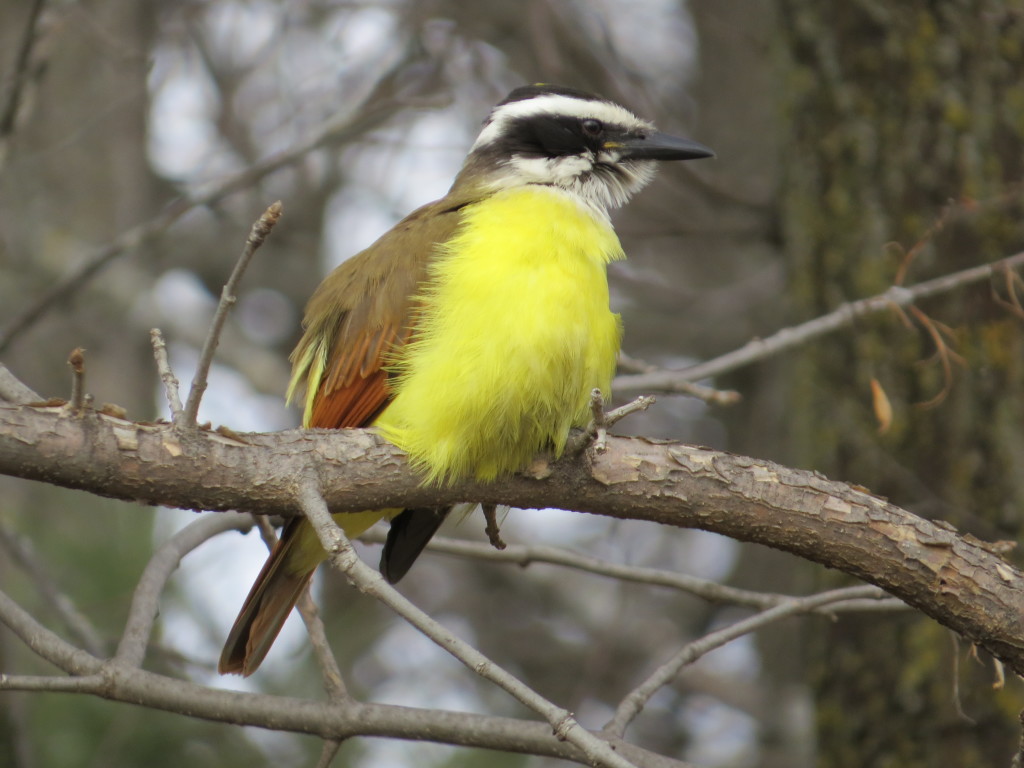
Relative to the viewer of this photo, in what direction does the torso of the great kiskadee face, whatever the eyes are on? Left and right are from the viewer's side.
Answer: facing the viewer and to the right of the viewer

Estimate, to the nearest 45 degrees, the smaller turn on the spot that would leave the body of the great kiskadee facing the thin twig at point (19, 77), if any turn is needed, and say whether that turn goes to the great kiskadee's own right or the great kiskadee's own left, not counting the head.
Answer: approximately 135° to the great kiskadee's own right

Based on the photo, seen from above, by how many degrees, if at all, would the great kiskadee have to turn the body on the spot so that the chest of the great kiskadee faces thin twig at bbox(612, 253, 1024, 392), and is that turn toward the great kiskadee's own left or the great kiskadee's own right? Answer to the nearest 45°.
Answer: approximately 45° to the great kiskadee's own left

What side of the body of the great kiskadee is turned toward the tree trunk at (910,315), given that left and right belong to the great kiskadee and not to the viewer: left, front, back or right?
left

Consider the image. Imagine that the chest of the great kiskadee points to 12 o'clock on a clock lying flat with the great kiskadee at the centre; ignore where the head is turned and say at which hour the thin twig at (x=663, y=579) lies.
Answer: The thin twig is roughly at 10 o'clock from the great kiskadee.

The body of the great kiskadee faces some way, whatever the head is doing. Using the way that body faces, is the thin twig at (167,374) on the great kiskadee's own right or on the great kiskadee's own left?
on the great kiskadee's own right
